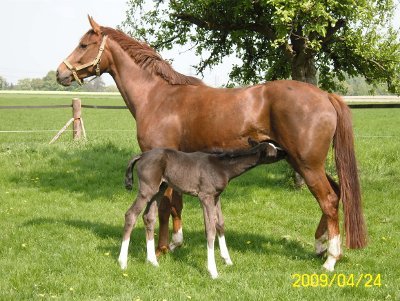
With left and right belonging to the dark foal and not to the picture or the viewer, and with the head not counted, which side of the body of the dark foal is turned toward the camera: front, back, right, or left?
right

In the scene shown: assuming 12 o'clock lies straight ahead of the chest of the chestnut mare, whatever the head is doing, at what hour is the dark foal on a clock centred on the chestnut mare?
The dark foal is roughly at 10 o'clock from the chestnut mare.

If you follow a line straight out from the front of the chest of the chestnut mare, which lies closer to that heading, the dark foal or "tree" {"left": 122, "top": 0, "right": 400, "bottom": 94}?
the dark foal

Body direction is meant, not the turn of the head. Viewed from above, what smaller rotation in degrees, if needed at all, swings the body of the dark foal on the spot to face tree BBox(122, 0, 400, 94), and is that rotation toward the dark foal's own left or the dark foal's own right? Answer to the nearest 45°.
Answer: approximately 90° to the dark foal's own left

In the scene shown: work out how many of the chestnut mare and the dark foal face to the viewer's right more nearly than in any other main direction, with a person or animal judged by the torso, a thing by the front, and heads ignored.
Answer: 1

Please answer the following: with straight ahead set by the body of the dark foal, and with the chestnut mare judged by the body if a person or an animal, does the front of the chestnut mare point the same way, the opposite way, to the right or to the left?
the opposite way

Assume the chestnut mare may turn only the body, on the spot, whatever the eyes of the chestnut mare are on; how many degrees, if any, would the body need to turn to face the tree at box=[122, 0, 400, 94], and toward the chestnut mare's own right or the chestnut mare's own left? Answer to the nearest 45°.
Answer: approximately 90° to the chestnut mare's own right

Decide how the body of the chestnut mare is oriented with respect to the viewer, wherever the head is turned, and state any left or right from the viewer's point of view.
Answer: facing to the left of the viewer

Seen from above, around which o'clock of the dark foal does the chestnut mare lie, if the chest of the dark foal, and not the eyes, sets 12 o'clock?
The chestnut mare is roughly at 10 o'clock from the dark foal.
